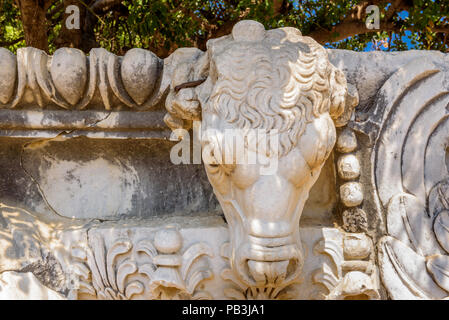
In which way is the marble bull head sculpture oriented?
toward the camera
